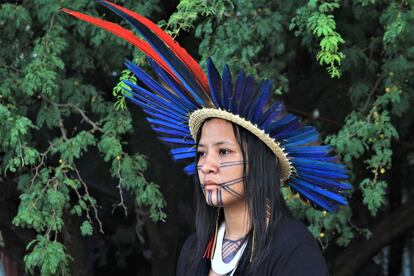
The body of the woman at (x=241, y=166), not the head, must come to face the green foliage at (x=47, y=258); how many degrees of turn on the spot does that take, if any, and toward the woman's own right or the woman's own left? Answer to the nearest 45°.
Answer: approximately 90° to the woman's own right

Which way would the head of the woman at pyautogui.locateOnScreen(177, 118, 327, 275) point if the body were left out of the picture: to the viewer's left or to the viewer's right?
to the viewer's left

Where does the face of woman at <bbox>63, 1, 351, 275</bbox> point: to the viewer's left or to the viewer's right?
to the viewer's left

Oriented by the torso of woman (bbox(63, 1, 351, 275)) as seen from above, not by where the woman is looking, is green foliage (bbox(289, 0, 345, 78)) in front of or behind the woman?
behind

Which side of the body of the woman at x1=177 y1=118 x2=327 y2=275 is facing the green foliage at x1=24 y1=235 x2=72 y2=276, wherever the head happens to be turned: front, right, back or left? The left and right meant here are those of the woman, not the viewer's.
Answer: right

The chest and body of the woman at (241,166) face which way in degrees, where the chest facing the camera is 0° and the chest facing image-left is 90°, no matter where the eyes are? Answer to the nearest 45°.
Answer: approximately 45°
